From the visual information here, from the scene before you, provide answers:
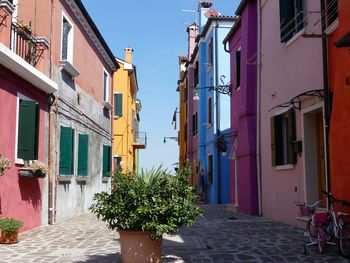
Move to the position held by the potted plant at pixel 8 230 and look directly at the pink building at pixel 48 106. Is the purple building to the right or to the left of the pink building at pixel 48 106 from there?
right

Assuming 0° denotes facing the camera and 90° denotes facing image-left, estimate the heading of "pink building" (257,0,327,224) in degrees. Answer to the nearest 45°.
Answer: approximately 45°

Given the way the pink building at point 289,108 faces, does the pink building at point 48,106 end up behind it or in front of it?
in front

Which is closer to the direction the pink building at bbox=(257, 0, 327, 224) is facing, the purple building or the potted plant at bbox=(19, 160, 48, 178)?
the potted plant

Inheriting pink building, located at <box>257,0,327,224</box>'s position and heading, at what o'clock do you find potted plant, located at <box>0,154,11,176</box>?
The potted plant is roughly at 12 o'clock from the pink building.

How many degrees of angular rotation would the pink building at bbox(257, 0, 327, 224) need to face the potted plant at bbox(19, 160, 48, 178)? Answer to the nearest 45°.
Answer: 0° — it already faces it

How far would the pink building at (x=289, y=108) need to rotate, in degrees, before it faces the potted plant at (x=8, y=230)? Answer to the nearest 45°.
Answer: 0° — it already faces it

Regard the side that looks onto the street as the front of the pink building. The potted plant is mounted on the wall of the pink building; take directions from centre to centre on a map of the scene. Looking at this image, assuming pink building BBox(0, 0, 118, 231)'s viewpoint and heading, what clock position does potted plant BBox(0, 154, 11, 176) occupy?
The potted plant is roughly at 2 o'clock from the pink building.

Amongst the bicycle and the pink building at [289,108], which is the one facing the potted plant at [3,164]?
the pink building

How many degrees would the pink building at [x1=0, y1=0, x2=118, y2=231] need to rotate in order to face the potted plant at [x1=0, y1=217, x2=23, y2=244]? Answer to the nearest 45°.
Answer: approximately 45° to its right
